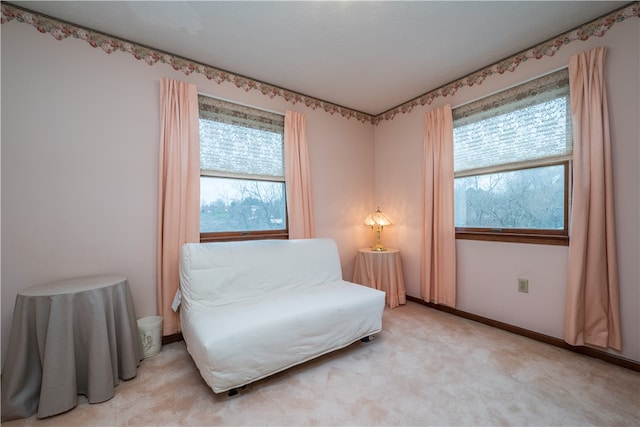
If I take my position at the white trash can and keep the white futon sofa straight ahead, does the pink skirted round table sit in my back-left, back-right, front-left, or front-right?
front-left

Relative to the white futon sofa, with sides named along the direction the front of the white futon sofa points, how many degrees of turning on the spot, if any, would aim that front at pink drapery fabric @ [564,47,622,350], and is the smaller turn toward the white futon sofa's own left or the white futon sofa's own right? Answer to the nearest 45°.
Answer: approximately 45° to the white futon sofa's own left

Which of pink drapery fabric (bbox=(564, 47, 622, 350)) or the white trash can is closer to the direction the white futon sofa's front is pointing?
the pink drapery fabric

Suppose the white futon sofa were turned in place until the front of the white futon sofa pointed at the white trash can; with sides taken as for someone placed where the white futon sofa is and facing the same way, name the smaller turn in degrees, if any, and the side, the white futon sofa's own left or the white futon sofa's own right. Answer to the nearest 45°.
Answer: approximately 135° to the white futon sofa's own right

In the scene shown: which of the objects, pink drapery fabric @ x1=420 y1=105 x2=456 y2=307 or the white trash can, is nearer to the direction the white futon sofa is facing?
the pink drapery fabric

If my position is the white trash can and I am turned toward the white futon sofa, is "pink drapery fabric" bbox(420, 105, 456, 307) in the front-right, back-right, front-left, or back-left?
front-left

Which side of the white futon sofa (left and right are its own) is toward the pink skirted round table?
left

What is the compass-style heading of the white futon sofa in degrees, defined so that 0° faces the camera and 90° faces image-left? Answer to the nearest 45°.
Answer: approximately 315°
